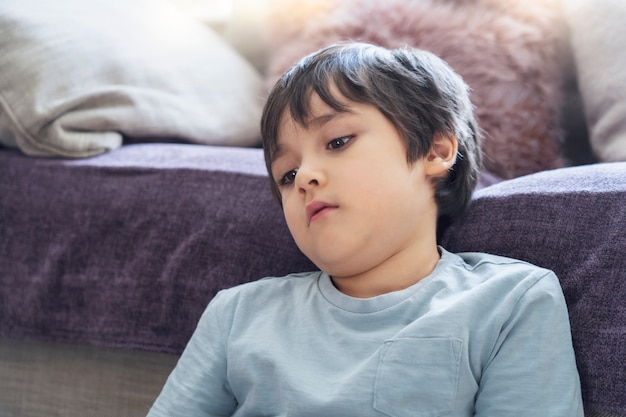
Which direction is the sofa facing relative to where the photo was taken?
toward the camera

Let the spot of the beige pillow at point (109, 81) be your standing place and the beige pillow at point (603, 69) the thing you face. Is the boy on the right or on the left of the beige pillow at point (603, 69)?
right

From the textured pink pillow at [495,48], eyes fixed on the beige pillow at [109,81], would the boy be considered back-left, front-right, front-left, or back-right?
front-left

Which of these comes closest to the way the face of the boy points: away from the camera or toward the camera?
toward the camera

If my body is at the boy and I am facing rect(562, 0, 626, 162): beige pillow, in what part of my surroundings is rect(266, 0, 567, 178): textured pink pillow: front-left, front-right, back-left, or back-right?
front-left
